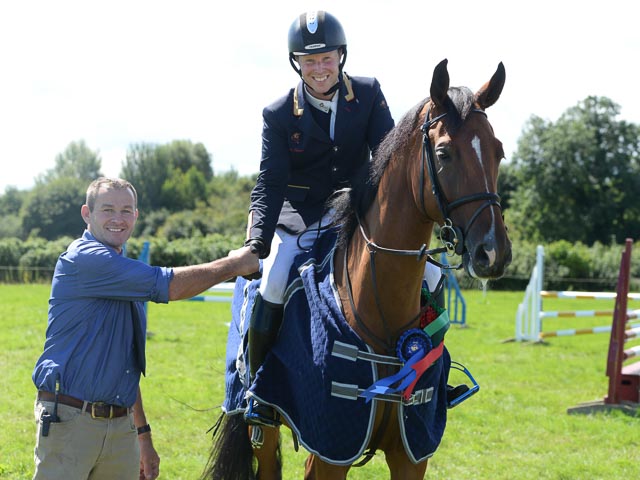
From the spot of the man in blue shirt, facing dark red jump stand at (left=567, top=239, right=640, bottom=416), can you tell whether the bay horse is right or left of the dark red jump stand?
right

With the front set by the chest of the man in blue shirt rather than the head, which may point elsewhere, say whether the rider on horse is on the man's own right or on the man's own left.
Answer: on the man's own left

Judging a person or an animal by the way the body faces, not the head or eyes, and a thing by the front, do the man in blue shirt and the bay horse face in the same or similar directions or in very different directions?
same or similar directions

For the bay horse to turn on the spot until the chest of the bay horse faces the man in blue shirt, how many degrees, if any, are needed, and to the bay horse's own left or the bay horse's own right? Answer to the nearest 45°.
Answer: approximately 135° to the bay horse's own right

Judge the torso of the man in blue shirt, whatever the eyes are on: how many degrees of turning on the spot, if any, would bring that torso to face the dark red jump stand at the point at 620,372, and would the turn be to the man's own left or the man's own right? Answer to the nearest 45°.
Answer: approximately 90° to the man's own left

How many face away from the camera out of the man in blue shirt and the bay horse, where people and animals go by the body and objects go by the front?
0

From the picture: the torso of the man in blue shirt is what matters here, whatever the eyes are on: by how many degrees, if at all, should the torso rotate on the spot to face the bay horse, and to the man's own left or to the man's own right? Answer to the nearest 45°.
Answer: approximately 45° to the man's own left

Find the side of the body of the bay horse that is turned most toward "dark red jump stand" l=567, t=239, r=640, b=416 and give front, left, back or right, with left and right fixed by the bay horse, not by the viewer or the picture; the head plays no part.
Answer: left

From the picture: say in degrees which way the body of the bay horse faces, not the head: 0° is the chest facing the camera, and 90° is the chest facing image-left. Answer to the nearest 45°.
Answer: approximately 315°

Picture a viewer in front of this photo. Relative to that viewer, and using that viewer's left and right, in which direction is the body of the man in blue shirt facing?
facing the viewer and to the right of the viewer
